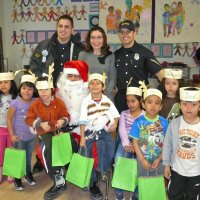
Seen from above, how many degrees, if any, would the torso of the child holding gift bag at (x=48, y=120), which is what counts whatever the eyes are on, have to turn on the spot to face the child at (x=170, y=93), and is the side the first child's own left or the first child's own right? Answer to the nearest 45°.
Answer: approximately 90° to the first child's own left

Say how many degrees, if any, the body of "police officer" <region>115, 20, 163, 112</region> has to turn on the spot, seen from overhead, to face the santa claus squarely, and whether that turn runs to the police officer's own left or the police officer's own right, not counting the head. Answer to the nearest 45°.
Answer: approximately 90° to the police officer's own right

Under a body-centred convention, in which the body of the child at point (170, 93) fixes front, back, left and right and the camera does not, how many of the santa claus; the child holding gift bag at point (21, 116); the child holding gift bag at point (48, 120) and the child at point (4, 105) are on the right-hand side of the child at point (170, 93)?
4

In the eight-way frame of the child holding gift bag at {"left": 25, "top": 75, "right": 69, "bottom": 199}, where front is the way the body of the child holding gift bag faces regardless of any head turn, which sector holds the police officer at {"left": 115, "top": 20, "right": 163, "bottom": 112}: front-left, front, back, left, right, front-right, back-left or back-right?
left

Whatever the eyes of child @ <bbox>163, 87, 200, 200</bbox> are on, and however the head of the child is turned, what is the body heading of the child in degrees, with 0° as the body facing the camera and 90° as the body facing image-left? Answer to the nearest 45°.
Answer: approximately 0°

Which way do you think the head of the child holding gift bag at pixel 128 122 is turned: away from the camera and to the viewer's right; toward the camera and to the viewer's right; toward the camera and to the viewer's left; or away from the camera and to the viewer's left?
toward the camera and to the viewer's left
